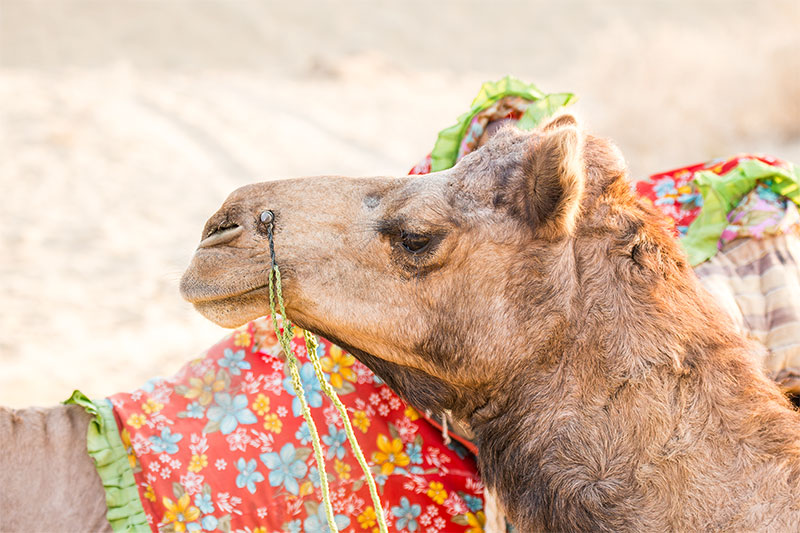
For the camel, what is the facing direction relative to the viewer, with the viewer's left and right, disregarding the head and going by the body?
facing to the left of the viewer
